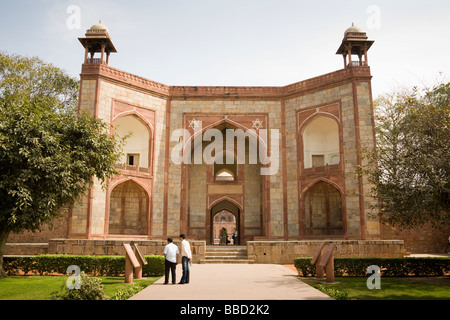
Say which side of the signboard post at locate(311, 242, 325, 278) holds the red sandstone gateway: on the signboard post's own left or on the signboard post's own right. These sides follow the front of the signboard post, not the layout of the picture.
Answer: on the signboard post's own right

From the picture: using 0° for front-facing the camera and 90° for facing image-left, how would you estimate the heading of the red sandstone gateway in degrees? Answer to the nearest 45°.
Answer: approximately 0°

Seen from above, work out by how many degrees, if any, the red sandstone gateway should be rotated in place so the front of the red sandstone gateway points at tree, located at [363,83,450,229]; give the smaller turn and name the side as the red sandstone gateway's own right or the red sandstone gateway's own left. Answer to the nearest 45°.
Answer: approximately 45° to the red sandstone gateway's own left

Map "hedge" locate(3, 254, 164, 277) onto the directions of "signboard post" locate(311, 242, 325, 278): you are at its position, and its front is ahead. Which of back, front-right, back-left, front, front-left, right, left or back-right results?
front

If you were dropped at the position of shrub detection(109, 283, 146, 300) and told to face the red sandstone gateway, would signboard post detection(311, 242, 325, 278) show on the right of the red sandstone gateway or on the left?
right

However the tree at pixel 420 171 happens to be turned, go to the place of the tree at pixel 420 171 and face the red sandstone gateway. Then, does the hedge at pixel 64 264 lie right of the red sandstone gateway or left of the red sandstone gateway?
left

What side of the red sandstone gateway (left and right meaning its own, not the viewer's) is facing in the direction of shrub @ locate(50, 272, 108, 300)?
front

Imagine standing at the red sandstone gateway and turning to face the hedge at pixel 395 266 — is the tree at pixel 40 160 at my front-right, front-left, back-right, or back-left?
front-right

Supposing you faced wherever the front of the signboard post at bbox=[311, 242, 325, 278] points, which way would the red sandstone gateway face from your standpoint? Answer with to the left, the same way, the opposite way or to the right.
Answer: to the left

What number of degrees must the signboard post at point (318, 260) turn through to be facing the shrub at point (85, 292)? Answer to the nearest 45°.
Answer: approximately 45° to its left

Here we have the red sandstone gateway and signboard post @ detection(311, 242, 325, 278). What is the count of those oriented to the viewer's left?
1

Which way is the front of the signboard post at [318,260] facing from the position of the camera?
facing to the left of the viewer

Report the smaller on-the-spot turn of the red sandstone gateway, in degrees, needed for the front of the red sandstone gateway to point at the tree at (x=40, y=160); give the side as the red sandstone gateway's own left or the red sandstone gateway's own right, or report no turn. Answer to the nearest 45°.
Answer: approximately 45° to the red sandstone gateway's own right

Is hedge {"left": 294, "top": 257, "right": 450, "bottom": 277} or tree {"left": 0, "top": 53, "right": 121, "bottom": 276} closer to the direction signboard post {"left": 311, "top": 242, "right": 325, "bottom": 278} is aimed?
the tree

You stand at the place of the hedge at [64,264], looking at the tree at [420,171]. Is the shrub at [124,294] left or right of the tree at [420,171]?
right

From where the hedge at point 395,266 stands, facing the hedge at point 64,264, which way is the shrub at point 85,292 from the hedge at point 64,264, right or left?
left
